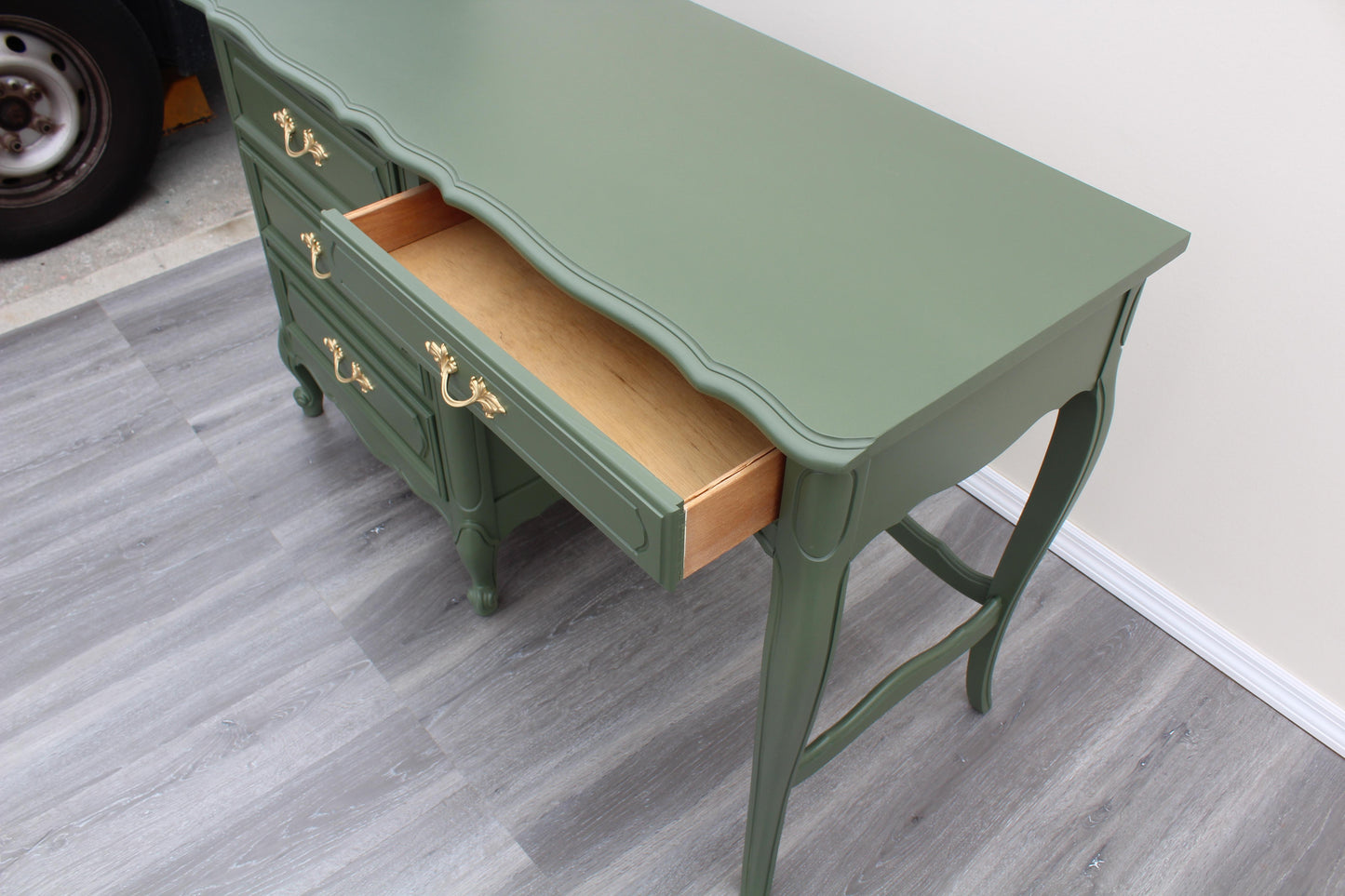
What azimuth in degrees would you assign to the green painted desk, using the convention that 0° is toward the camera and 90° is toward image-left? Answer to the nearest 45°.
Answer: approximately 45°
